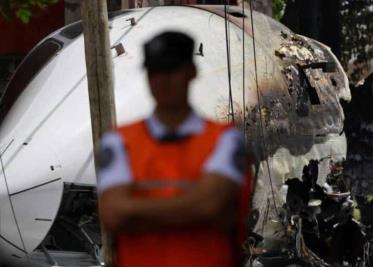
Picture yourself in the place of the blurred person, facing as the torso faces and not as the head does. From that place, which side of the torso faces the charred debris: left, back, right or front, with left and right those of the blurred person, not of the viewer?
back

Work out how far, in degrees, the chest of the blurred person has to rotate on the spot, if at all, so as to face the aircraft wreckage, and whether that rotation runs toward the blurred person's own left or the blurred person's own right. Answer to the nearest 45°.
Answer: approximately 180°

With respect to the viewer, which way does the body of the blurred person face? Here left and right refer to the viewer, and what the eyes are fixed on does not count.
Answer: facing the viewer

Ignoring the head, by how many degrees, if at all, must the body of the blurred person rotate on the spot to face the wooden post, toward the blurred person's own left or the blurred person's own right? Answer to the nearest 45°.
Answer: approximately 180°
